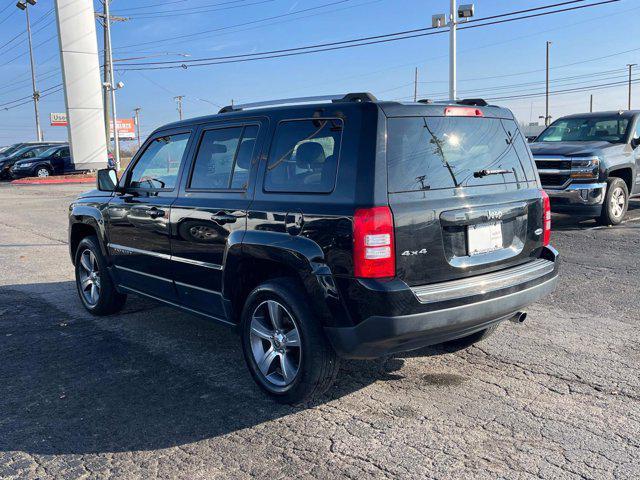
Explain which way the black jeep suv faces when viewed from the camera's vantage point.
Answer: facing away from the viewer and to the left of the viewer

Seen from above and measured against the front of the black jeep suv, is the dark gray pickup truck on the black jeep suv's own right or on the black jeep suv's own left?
on the black jeep suv's own right

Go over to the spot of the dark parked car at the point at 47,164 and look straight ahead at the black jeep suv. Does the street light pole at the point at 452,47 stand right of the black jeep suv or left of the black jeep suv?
left

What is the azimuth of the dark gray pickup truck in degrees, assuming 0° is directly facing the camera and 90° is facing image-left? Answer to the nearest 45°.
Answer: approximately 45°

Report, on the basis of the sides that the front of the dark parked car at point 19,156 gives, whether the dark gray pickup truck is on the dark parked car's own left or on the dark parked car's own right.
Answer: on the dark parked car's own left

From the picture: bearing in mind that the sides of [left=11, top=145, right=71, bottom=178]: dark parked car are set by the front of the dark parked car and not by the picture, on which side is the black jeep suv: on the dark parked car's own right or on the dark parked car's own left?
on the dark parked car's own left

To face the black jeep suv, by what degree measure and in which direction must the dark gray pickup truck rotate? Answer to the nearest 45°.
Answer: approximately 45° to its left

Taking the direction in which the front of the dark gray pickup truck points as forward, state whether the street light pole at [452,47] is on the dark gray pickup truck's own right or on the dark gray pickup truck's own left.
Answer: on the dark gray pickup truck's own right
